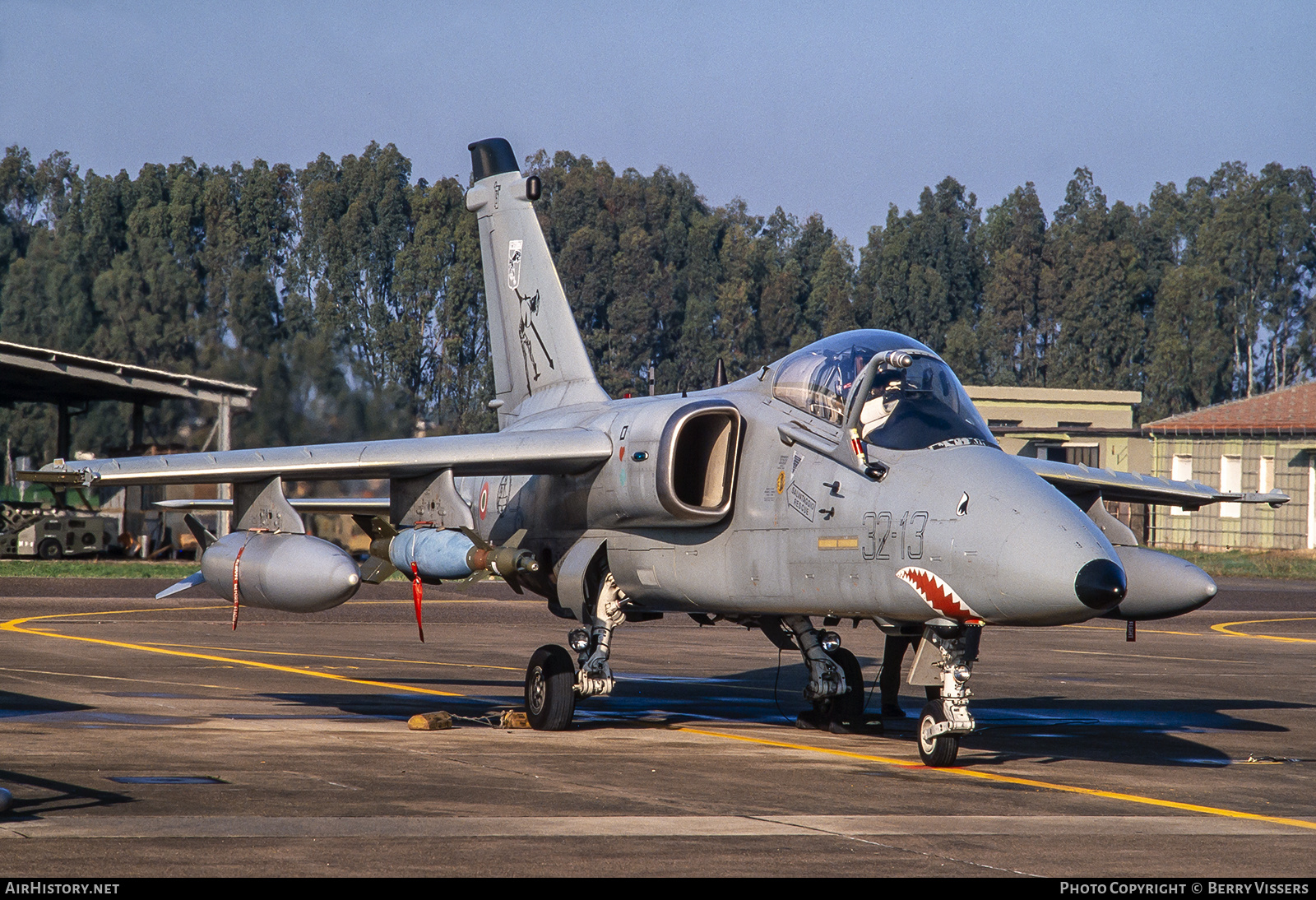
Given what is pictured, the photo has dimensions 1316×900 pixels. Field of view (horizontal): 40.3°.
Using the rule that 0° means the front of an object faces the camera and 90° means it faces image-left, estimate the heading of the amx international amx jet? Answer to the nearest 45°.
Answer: approximately 315°
